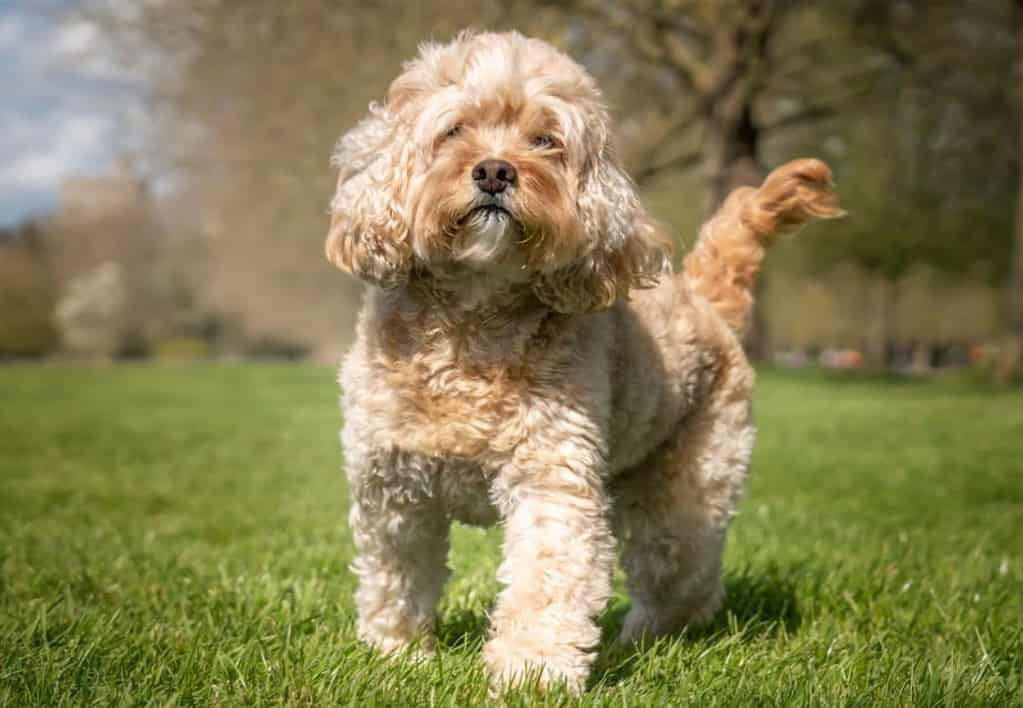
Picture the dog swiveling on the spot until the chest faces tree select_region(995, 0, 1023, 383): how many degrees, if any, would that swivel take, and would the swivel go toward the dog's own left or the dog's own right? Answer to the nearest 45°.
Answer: approximately 180°

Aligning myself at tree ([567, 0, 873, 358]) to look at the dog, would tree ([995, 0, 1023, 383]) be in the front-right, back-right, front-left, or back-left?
back-left

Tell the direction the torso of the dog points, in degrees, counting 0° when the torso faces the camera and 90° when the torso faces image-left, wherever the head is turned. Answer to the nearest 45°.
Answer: approximately 45°

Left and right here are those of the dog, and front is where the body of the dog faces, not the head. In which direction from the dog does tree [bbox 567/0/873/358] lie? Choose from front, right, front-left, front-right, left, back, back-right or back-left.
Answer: back-right

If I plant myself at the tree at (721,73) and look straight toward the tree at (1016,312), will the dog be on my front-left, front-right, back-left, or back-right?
back-right
